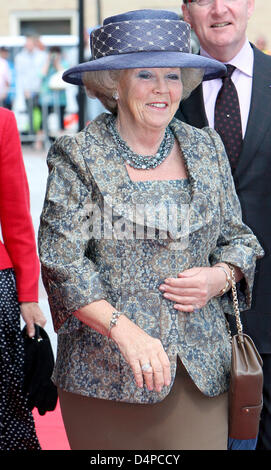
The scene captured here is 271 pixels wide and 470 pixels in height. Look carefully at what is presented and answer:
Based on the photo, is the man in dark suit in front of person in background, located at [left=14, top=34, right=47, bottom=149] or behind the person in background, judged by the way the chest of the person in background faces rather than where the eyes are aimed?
in front

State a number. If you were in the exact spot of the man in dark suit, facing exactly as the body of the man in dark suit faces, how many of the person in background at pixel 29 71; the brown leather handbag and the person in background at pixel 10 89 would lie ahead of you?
1

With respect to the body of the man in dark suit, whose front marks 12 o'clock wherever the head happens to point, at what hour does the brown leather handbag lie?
The brown leather handbag is roughly at 12 o'clock from the man in dark suit.
